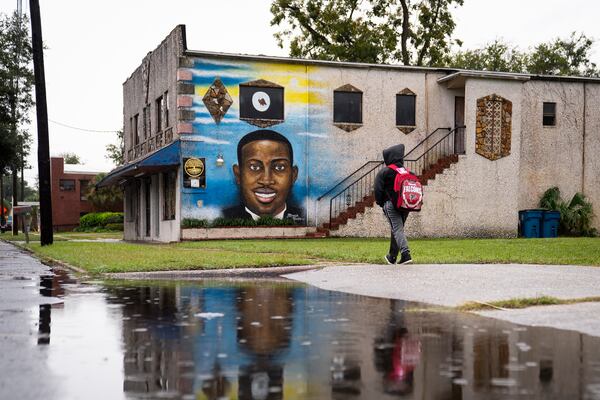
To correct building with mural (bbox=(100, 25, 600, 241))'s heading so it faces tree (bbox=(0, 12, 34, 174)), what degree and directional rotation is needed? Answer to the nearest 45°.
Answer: approximately 45° to its right

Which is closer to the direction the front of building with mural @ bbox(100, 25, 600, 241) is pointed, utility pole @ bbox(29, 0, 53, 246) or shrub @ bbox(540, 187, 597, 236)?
the utility pole

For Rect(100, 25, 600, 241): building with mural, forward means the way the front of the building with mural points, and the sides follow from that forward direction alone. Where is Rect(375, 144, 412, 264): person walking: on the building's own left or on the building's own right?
on the building's own left

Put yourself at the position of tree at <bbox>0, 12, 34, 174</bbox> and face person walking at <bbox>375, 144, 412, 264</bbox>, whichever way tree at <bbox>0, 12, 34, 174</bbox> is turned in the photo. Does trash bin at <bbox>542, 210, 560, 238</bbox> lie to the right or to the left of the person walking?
left

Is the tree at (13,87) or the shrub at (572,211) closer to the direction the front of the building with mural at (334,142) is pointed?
the tree

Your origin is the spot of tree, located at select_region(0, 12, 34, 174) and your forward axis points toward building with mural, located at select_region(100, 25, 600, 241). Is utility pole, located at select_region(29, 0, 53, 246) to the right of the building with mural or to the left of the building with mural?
right
